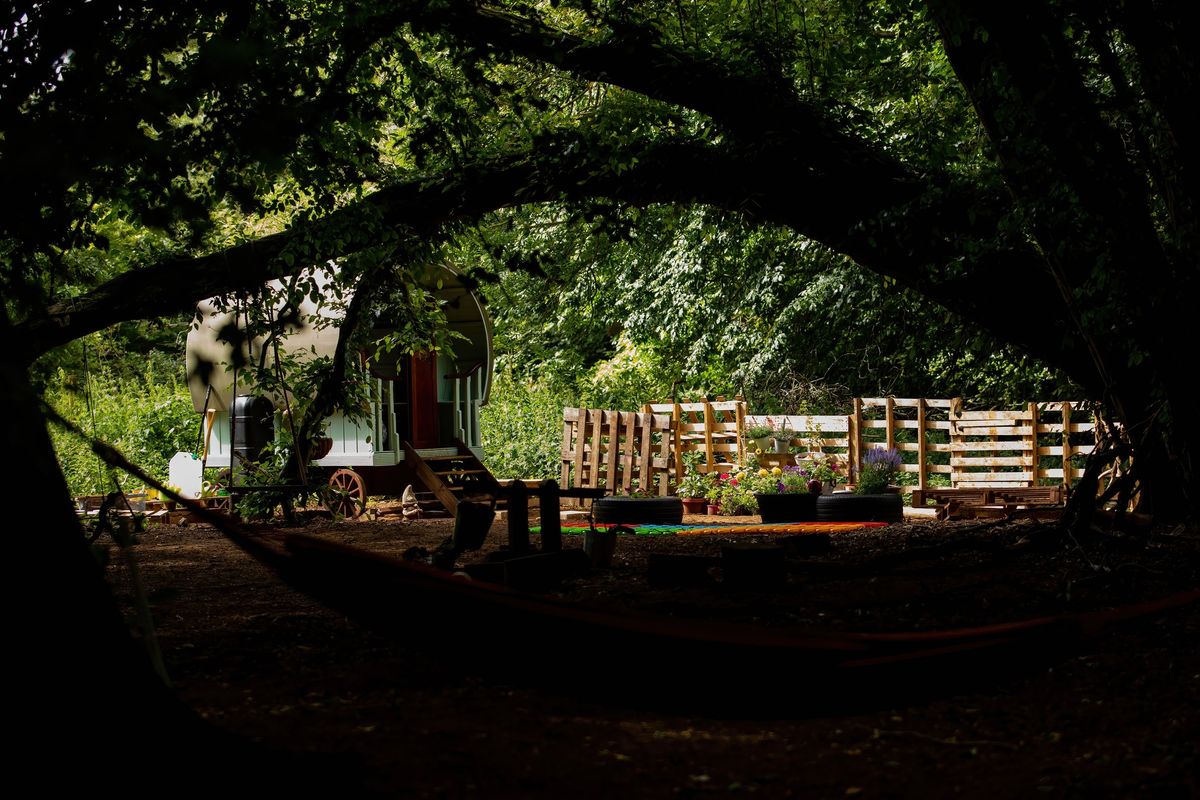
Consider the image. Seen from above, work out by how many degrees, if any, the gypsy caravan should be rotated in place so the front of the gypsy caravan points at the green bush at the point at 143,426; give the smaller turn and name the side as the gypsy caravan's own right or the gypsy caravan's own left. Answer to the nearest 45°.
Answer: approximately 180°

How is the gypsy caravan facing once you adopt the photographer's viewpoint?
facing the viewer and to the right of the viewer

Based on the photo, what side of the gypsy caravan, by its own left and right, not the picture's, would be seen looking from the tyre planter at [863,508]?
front

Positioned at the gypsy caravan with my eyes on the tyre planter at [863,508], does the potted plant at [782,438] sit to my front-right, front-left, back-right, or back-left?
front-left

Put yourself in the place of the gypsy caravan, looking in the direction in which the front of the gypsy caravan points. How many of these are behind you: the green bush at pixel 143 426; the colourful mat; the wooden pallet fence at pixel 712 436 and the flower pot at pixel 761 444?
1

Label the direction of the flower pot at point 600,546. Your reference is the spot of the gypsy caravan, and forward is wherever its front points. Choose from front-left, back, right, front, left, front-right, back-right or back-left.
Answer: front-right

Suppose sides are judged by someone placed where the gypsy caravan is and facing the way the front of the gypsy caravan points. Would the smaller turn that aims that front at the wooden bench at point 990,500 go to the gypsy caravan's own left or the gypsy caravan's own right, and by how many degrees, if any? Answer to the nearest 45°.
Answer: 0° — it already faces it

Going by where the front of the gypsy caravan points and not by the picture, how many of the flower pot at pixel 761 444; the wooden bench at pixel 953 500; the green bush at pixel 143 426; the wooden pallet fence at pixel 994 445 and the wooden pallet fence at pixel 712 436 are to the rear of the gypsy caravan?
1

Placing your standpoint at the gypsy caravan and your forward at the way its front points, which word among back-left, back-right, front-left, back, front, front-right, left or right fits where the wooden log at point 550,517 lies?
front-right

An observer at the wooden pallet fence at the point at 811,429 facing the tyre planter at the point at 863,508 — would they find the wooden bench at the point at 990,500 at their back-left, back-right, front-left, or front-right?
front-left

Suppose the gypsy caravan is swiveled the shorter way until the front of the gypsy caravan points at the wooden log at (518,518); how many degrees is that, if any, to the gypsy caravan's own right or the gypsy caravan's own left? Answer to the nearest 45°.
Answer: approximately 45° to the gypsy caravan's own right

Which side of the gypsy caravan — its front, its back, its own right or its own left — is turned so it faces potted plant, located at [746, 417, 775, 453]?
front

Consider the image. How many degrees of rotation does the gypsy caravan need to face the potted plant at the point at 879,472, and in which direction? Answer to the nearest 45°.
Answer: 0° — it already faces it

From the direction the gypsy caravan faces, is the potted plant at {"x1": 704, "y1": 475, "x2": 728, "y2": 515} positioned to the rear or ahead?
ahead

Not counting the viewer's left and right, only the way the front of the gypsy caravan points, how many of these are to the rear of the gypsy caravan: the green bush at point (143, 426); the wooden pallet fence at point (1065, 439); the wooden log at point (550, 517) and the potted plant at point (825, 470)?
1

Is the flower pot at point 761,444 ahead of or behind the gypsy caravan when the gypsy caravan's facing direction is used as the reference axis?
ahead
